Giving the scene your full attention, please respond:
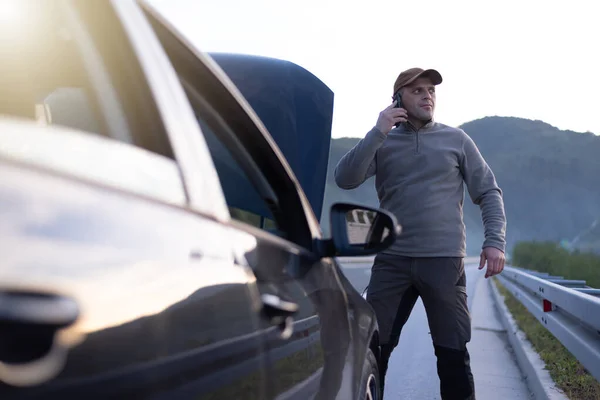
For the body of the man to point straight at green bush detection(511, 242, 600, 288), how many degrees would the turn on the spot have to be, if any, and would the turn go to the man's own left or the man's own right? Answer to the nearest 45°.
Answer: approximately 180°

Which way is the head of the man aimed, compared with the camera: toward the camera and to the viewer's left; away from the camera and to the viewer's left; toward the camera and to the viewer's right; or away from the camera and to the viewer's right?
toward the camera and to the viewer's right

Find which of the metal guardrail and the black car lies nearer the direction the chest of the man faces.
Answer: the black car

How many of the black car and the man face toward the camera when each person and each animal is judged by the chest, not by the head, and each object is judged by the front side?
1

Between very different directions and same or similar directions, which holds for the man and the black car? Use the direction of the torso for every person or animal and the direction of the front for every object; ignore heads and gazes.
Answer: very different directions

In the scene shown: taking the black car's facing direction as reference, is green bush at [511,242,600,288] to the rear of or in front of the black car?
in front

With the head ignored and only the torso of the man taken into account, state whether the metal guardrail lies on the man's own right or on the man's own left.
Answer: on the man's own left

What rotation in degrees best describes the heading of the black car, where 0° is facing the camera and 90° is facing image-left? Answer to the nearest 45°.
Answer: approximately 225°
